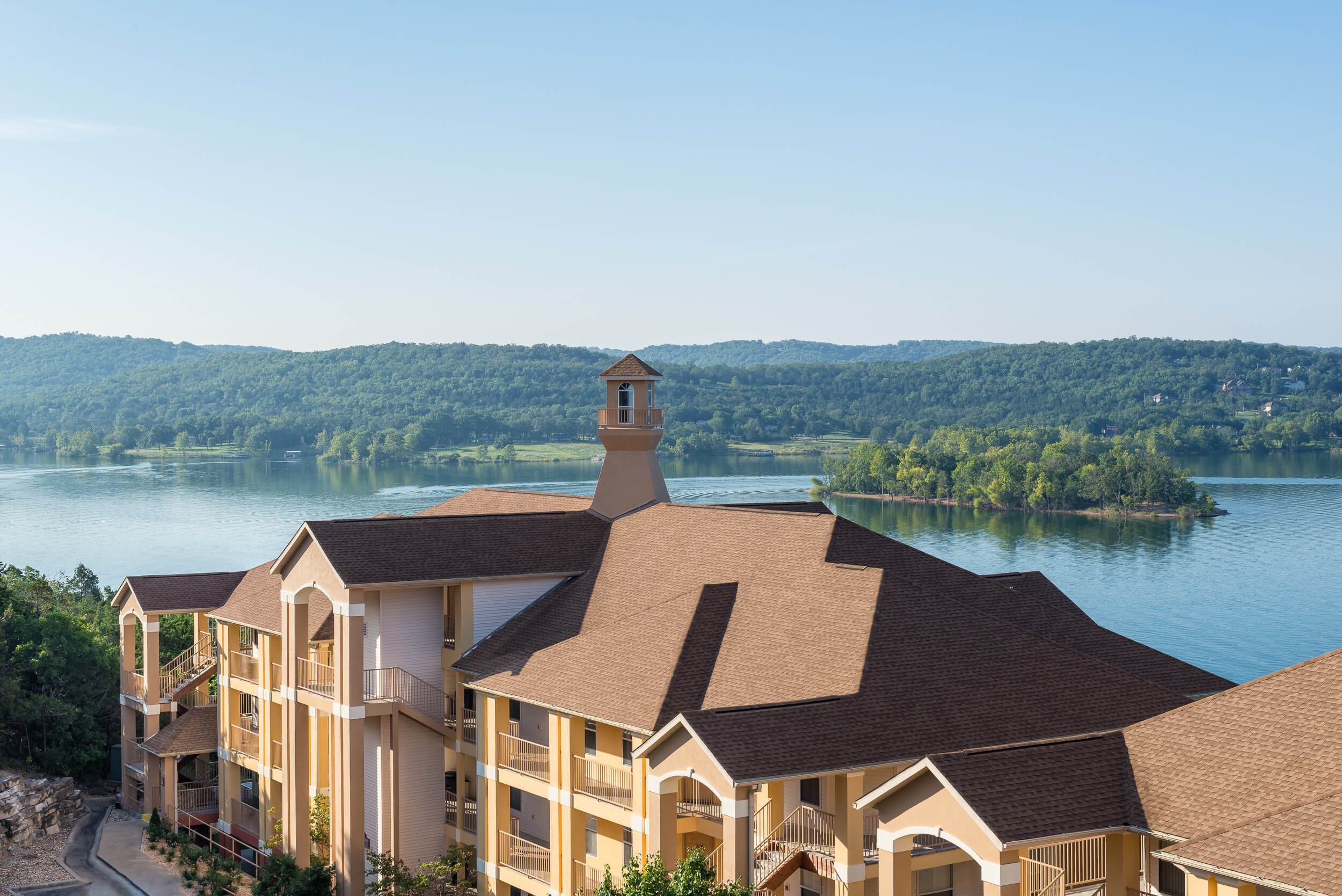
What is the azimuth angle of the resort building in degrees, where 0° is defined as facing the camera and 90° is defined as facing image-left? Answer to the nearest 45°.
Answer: approximately 45°

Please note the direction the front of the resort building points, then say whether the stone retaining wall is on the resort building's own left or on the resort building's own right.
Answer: on the resort building's own right
